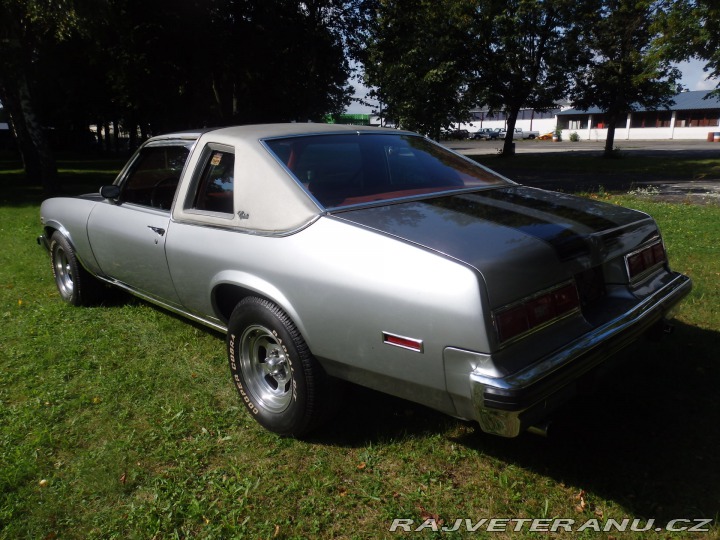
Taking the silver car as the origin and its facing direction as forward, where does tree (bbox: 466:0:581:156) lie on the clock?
The tree is roughly at 2 o'clock from the silver car.

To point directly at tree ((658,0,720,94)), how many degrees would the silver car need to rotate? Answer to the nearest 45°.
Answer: approximately 90° to its right

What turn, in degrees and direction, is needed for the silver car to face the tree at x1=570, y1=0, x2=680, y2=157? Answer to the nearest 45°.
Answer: approximately 90° to its right

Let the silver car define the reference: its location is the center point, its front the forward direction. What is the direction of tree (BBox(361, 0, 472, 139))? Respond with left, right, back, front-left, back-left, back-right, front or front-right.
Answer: front-right

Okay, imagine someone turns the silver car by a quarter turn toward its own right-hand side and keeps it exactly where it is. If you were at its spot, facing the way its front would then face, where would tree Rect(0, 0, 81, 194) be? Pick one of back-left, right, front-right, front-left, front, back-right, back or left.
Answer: left

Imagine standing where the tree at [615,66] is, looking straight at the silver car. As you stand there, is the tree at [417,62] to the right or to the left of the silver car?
right

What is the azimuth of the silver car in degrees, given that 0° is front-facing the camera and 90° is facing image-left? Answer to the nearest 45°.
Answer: approximately 135°
